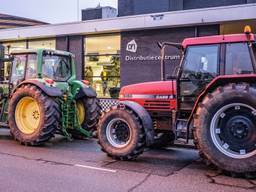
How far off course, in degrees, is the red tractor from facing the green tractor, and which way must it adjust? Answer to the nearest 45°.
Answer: approximately 45° to its right

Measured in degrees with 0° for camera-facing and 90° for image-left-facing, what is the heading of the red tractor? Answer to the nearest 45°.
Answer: approximately 90°

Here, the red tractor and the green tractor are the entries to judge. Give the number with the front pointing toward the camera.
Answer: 0
